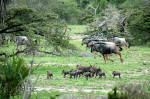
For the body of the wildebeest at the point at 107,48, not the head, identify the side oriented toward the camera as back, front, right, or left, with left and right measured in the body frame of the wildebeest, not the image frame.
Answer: left

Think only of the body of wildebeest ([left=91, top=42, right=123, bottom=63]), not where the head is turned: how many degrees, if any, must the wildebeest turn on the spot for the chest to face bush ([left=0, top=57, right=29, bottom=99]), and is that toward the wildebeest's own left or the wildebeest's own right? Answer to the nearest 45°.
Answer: approximately 90° to the wildebeest's own left
